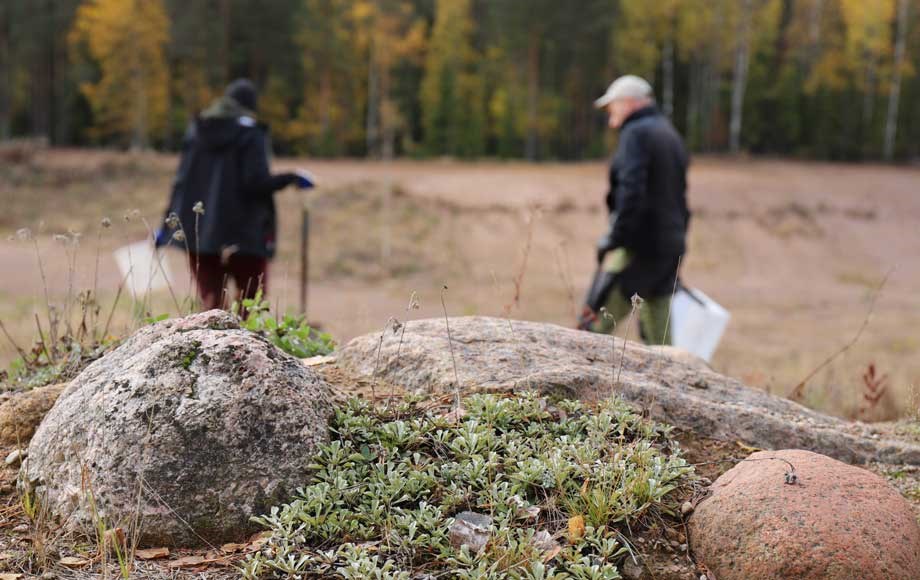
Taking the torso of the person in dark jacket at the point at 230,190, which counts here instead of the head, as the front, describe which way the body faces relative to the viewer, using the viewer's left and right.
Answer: facing away from the viewer and to the right of the viewer

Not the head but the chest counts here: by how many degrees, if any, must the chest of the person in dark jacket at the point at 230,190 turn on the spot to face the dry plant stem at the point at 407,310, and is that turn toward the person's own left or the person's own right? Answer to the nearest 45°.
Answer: approximately 135° to the person's own right

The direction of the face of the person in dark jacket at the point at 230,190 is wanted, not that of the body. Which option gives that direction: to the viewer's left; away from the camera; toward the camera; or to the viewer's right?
away from the camera

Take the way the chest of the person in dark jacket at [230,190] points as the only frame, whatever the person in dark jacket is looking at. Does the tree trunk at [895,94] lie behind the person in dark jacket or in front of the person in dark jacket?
in front

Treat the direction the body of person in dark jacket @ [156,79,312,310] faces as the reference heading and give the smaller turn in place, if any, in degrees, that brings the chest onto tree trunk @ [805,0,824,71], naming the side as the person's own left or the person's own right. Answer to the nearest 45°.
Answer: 0° — they already face it

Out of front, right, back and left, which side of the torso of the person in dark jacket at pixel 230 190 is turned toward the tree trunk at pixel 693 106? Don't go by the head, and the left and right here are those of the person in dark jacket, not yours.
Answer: front

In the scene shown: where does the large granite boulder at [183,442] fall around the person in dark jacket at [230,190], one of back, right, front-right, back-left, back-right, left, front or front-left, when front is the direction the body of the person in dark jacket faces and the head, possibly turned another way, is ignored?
back-right

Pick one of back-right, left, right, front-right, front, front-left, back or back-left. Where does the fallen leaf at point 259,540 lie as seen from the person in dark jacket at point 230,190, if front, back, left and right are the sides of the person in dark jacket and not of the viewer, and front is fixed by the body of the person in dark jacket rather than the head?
back-right

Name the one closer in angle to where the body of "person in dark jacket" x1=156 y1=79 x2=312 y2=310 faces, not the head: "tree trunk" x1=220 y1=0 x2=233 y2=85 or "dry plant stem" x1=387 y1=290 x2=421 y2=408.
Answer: the tree trunk

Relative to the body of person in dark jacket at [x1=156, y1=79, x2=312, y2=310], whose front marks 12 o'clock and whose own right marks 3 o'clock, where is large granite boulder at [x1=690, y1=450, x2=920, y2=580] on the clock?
The large granite boulder is roughly at 4 o'clock from the person in dark jacket.

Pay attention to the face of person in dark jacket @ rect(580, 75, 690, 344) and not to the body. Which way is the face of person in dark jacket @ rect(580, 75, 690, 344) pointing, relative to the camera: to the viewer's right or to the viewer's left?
to the viewer's left
